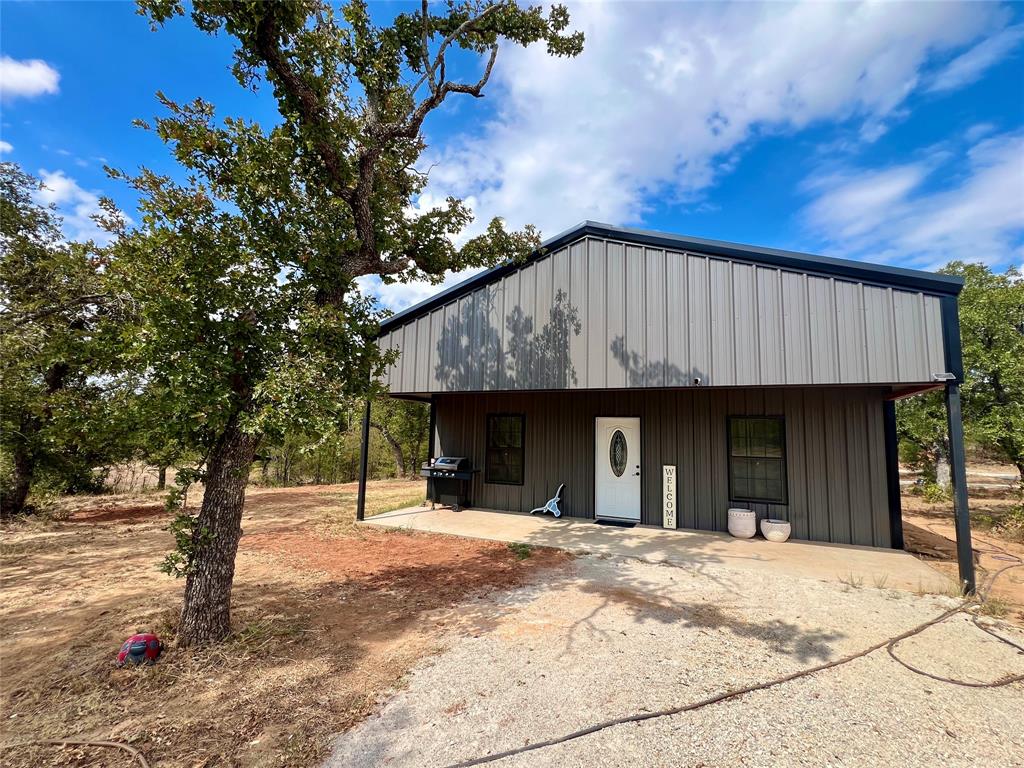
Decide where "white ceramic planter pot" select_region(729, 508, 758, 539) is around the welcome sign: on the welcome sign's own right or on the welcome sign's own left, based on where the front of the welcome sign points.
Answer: on the welcome sign's own left

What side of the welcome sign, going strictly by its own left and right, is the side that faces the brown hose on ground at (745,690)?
front

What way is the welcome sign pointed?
toward the camera

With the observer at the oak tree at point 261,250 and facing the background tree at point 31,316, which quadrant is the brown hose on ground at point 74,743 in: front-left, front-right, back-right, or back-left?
back-left

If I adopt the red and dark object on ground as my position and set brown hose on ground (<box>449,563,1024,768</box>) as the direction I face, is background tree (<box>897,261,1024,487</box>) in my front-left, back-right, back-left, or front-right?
front-left

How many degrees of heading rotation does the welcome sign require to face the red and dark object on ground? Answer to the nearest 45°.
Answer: approximately 45° to its right

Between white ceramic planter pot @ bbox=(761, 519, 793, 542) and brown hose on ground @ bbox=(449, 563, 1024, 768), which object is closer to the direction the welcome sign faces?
the brown hose on ground

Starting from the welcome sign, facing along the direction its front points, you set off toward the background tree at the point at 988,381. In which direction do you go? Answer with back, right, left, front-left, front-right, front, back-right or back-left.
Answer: back-left

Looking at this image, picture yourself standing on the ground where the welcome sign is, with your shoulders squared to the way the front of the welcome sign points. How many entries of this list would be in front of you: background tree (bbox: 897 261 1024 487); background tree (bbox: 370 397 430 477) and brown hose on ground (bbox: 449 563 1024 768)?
1

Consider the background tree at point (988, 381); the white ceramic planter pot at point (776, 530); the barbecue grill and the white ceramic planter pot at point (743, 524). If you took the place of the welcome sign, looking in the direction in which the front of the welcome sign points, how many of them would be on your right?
1

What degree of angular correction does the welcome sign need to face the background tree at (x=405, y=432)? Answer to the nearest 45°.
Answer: approximately 135° to its right

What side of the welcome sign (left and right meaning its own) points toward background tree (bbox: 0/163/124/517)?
right

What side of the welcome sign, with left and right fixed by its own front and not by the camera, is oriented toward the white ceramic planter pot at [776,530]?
left
